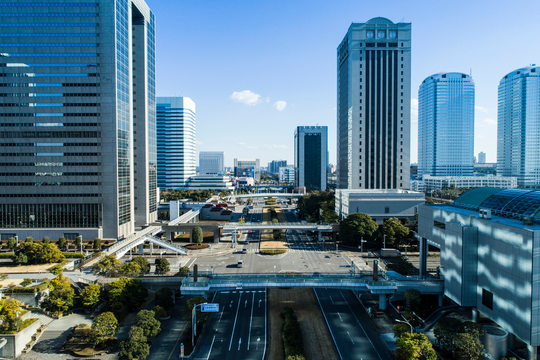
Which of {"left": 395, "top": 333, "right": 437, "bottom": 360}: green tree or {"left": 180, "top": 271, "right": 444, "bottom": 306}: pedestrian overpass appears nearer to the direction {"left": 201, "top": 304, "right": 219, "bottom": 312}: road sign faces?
the green tree

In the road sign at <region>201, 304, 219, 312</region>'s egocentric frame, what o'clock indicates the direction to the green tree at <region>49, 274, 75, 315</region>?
The green tree is roughly at 4 o'clock from the road sign.

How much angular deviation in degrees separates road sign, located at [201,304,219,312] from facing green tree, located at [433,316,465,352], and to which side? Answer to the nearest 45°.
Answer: approximately 90° to its left

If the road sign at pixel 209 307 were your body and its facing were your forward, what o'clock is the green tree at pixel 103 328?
The green tree is roughly at 3 o'clock from the road sign.

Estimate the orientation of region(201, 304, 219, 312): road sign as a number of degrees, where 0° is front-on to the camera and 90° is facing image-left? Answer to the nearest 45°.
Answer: approximately 0°

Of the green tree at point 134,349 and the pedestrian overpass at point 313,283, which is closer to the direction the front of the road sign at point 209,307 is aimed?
the green tree

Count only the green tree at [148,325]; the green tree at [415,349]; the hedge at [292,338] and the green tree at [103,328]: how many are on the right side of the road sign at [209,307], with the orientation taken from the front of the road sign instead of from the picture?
2

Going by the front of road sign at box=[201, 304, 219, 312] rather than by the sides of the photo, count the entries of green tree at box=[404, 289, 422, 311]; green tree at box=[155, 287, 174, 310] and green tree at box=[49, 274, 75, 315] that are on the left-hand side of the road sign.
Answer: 1

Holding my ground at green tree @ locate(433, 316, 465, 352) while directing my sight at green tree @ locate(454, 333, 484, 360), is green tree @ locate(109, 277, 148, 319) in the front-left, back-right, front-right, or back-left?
back-right

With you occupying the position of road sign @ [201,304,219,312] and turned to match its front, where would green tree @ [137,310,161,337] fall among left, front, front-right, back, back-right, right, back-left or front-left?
right

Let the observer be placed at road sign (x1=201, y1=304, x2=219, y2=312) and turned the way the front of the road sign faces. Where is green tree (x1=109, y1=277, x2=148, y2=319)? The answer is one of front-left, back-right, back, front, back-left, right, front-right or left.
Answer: back-right

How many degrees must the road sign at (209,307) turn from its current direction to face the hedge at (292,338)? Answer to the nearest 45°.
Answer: approximately 45° to its left

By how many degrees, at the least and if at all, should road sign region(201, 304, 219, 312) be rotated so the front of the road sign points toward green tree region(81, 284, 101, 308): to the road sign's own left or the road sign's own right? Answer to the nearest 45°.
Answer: approximately 135° to the road sign's own right

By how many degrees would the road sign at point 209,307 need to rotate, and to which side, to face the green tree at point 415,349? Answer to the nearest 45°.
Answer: approximately 45° to its left
